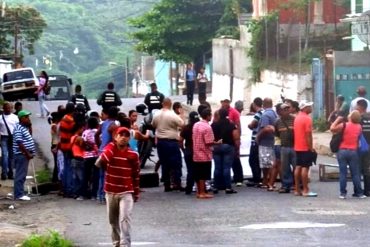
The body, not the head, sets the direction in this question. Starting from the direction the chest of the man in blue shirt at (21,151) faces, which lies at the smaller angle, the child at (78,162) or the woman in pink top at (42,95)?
the child

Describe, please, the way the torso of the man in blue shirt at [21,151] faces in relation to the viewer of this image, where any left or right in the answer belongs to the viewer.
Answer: facing to the right of the viewer

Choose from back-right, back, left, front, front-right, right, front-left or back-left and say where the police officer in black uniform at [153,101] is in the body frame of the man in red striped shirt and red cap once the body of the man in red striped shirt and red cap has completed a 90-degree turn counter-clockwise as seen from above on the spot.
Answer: left

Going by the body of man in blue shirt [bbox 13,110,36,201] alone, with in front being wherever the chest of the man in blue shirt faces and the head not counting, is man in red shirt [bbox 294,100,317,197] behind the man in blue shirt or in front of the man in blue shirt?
in front

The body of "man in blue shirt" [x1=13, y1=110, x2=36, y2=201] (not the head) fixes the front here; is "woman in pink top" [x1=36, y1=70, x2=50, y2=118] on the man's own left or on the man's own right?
on the man's own left

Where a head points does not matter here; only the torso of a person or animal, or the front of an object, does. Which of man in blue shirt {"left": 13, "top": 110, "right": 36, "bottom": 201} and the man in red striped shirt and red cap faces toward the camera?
the man in red striped shirt and red cap

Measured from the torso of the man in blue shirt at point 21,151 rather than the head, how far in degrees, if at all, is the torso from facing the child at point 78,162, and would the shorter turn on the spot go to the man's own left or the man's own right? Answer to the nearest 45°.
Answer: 0° — they already face them

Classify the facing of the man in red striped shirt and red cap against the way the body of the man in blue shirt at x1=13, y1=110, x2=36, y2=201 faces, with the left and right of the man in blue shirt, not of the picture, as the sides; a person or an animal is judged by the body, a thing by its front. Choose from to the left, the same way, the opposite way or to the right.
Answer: to the right

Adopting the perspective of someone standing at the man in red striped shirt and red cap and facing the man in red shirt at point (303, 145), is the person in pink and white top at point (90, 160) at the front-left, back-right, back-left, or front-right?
front-left

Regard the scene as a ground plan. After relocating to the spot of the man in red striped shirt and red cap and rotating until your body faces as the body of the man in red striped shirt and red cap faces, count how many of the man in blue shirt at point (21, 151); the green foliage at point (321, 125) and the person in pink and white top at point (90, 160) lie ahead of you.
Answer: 0

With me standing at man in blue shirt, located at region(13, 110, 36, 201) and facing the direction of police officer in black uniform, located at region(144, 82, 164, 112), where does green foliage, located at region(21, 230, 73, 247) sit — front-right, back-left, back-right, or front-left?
back-right

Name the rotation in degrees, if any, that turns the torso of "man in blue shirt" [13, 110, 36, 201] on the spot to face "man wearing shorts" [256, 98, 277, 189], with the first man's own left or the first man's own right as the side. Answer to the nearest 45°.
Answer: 0° — they already face them
